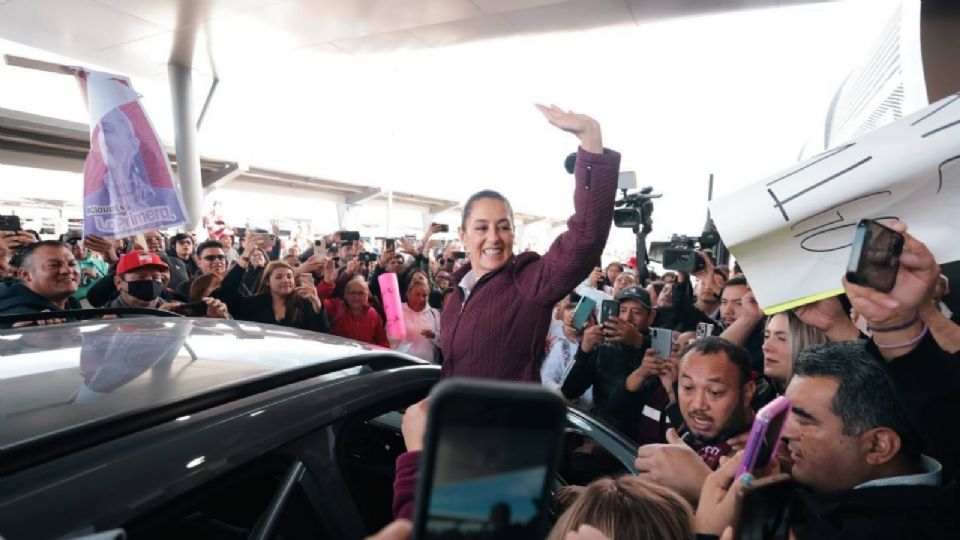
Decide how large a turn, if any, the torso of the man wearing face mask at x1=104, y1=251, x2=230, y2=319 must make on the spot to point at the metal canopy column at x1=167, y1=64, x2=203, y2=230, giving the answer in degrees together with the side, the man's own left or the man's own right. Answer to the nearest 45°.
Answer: approximately 135° to the man's own left

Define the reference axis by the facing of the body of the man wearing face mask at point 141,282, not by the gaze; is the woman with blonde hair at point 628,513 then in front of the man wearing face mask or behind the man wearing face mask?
in front

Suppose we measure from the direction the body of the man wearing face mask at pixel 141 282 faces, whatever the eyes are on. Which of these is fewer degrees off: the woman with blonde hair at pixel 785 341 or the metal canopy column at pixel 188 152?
the woman with blonde hair

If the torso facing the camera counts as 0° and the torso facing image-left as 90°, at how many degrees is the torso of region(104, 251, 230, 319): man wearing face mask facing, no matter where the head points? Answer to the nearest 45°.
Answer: approximately 315°

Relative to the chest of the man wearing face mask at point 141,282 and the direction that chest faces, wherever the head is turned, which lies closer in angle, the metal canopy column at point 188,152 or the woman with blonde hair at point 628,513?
the woman with blonde hair
